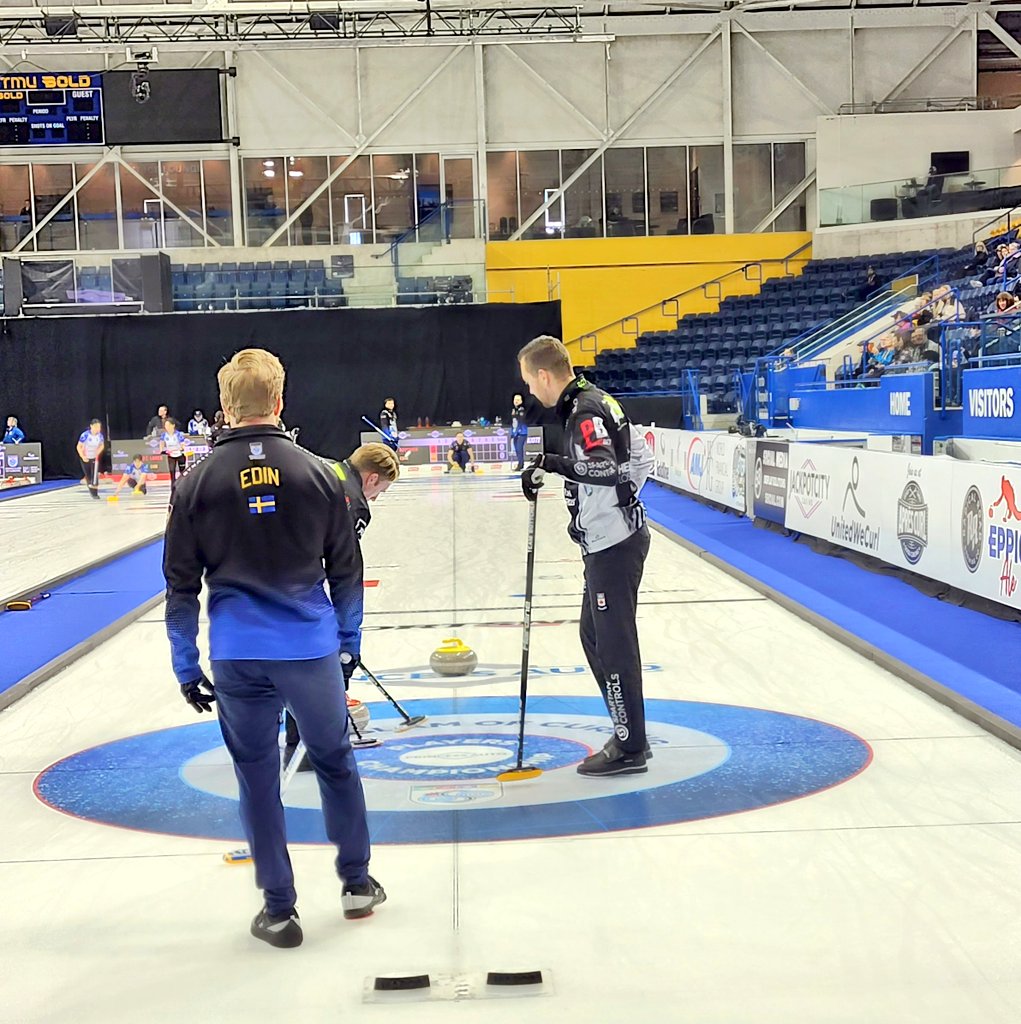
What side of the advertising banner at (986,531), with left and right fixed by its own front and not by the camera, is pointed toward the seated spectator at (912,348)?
right

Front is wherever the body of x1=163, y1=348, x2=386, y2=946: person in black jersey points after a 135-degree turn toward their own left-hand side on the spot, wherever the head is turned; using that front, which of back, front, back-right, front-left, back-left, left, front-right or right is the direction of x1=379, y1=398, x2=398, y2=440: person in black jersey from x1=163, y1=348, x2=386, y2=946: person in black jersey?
back-right

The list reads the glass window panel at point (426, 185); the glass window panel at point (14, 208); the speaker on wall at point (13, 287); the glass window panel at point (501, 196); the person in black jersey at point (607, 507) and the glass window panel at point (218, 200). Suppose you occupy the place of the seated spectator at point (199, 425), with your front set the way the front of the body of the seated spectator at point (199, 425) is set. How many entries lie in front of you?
1

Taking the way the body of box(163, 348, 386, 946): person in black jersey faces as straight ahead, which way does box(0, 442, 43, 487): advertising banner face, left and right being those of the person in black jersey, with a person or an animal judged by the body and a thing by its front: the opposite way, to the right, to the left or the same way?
the opposite way

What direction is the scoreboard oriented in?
toward the camera

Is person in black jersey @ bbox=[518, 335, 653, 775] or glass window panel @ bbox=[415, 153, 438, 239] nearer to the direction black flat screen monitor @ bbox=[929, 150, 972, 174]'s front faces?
the person in black jersey

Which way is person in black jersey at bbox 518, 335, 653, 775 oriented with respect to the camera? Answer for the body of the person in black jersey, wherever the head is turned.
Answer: to the viewer's left

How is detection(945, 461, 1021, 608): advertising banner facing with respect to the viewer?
to the viewer's left

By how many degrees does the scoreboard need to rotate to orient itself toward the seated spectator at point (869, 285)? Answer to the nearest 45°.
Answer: approximately 90° to its left

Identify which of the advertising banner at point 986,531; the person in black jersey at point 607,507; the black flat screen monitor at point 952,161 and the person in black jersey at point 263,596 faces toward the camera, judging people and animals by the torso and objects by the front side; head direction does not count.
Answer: the black flat screen monitor

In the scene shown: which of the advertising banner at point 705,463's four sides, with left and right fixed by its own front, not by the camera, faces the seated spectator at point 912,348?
back

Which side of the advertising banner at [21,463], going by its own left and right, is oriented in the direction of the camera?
front

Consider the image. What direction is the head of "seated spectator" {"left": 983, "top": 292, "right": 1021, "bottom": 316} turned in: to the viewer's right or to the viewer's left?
to the viewer's left

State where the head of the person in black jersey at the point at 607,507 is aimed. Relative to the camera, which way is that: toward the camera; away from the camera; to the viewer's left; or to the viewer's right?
to the viewer's left

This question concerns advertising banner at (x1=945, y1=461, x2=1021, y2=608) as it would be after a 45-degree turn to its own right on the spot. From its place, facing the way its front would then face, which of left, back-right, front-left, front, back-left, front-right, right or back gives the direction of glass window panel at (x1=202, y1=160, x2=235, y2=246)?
front

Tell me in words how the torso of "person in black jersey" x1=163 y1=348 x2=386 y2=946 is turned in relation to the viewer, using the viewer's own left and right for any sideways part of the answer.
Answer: facing away from the viewer

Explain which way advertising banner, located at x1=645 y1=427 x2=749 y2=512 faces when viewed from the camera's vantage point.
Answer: facing the viewer and to the left of the viewer
